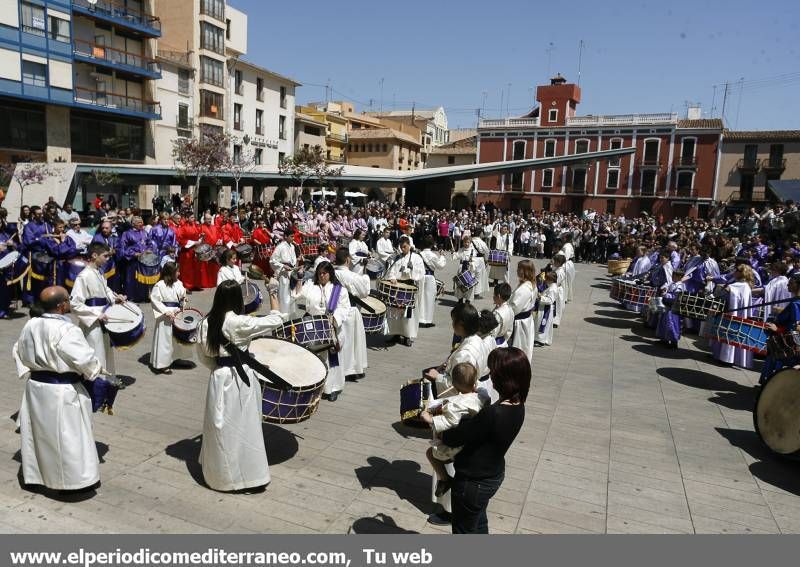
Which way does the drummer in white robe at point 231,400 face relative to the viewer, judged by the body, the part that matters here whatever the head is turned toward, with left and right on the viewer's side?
facing away from the viewer and to the right of the viewer

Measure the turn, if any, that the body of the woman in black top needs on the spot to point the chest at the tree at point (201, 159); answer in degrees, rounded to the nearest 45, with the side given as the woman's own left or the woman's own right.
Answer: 0° — they already face it

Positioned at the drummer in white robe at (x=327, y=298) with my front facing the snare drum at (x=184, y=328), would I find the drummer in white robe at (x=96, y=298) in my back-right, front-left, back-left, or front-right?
front-left

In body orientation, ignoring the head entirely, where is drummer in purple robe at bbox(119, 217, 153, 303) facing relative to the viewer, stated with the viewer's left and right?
facing the viewer and to the right of the viewer

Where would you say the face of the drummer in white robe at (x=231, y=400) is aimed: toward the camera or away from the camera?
away from the camera

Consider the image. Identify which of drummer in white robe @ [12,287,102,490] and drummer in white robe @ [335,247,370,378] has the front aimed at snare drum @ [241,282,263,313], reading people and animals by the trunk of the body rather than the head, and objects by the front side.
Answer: drummer in white robe @ [12,287,102,490]

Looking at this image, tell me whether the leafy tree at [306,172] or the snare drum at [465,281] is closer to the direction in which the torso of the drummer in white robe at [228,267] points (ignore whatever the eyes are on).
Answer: the snare drum

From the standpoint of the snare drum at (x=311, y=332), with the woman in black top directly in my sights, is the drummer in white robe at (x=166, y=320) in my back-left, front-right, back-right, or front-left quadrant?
back-right

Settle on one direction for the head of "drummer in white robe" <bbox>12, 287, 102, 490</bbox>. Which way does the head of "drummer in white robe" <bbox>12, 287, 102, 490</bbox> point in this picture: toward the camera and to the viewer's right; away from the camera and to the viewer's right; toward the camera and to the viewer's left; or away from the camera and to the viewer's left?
away from the camera and to the viewer's right

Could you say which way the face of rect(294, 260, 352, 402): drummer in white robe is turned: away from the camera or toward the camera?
toward the camera

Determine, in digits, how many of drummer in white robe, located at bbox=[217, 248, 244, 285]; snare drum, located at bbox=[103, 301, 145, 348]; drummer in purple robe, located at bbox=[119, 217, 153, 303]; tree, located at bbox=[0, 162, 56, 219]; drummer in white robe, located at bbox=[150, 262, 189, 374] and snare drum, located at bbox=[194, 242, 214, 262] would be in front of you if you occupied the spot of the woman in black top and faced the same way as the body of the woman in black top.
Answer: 6

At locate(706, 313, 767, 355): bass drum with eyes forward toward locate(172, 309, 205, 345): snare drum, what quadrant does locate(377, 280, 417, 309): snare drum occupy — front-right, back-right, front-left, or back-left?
front-right

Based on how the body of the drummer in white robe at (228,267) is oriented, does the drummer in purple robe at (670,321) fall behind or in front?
in front

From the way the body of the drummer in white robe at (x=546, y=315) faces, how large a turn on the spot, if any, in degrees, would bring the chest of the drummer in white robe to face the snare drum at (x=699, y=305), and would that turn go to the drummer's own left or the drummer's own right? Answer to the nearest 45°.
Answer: approximately 135° to the drummer's own left

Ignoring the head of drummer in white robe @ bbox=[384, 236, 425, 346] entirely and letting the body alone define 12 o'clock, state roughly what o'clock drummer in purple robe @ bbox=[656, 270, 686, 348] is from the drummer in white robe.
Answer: The drummer in purple robe is roughly at 9 o'clock from the drummer in white robe.
